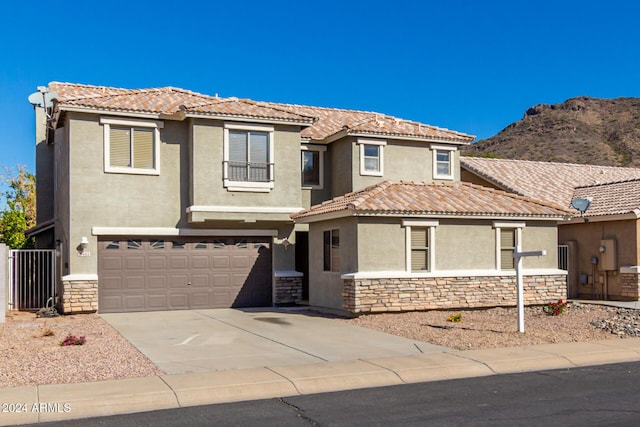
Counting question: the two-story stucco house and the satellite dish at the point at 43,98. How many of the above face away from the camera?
0

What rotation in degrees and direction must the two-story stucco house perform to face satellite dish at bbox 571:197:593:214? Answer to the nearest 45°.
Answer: approximately 90° to its left

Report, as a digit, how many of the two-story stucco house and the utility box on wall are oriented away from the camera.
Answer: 0

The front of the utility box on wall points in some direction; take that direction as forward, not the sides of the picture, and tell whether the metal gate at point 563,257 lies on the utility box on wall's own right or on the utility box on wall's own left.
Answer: on the utility box on wall's own right

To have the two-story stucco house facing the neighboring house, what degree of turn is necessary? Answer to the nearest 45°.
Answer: approximately 90° to its left

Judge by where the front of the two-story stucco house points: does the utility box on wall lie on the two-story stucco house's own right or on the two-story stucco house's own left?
on the two-story stucco house's own left

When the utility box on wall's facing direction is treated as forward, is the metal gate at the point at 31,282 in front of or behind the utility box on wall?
in front

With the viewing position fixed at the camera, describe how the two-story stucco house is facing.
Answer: facing the viewer

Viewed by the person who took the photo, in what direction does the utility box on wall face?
facing the viewer and to the left of the viewer

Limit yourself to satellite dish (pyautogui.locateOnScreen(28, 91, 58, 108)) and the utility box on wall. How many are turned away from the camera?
0
